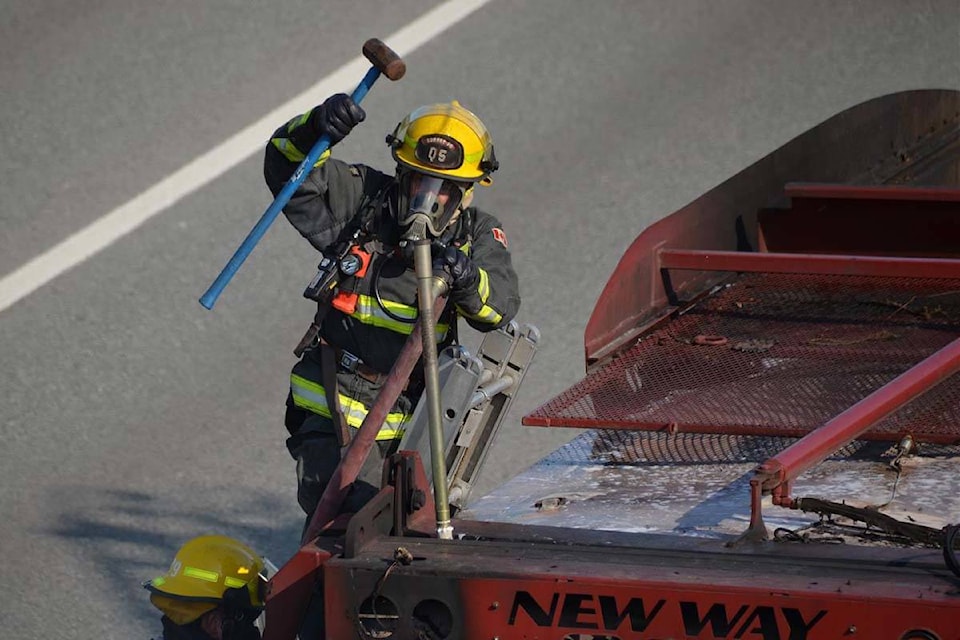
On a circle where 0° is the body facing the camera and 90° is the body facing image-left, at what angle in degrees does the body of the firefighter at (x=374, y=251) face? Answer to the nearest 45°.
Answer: approximately 0°
